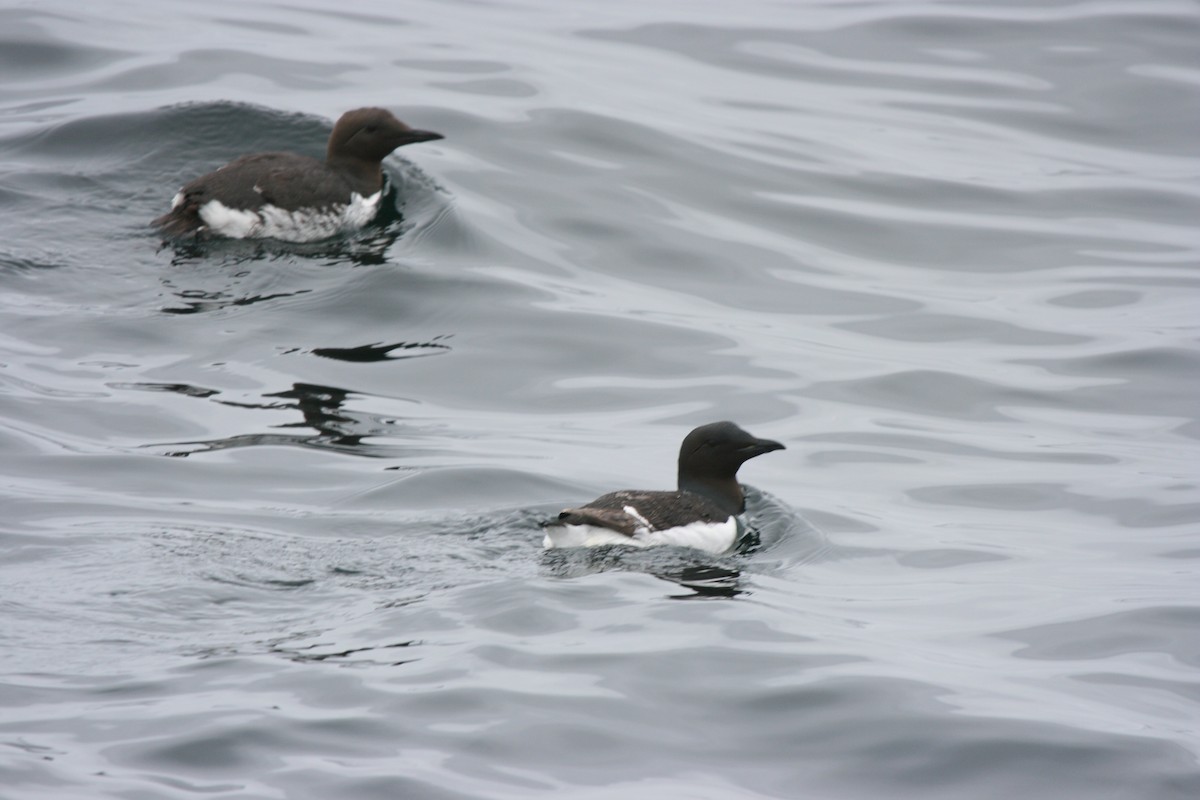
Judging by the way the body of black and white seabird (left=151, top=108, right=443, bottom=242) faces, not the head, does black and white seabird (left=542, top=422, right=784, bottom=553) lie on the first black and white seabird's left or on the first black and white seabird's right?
on the first black and white seabird's right

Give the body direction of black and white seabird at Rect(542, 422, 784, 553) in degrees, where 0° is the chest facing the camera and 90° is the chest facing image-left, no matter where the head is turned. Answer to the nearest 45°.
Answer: approximately 270°

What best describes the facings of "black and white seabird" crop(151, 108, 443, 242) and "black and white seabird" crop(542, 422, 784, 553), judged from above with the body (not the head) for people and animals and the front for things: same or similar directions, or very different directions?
same or similar directions

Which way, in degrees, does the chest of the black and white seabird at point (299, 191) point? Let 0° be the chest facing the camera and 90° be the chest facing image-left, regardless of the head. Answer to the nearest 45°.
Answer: approximately 270°

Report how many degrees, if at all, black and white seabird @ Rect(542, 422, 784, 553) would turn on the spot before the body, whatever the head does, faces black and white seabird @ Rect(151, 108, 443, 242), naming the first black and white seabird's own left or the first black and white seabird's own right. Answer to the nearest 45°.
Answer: approximately 135° to the first black and white seabird's own left

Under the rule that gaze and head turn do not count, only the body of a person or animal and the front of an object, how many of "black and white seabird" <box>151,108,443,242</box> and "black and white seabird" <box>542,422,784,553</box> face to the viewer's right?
2
